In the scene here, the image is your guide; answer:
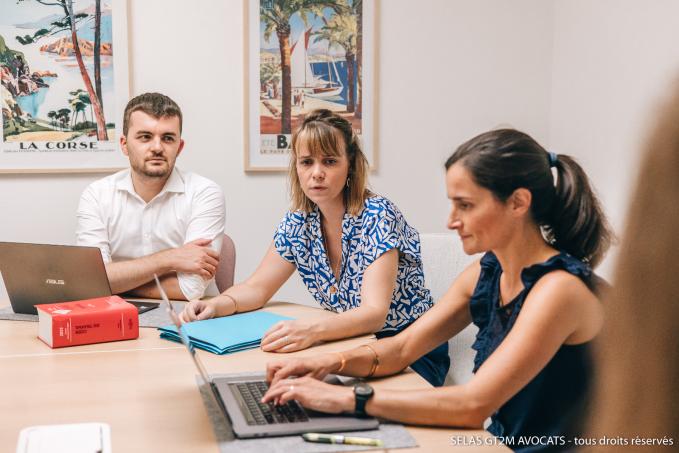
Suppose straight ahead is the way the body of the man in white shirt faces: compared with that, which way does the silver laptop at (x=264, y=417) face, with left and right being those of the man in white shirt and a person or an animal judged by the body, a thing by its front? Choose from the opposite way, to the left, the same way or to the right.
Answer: to the left

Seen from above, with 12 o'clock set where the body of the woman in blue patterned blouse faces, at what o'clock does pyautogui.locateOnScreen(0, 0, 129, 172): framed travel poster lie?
The framed travel poster is roughly at 3 o'clock from the woman in blue patterned blouse.

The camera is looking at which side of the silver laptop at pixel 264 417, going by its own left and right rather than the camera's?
right

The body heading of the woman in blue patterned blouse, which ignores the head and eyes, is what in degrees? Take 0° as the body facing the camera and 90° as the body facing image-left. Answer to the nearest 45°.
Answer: approximately 45°

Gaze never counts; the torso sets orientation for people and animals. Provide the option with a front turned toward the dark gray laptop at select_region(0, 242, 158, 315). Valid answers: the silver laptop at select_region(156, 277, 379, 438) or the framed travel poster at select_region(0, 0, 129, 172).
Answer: the framed travel poster

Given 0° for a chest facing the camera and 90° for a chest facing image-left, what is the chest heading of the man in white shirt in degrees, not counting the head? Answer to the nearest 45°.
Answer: approximately 0°

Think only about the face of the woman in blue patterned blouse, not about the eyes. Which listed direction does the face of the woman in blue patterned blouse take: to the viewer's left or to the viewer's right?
to the viewer's left

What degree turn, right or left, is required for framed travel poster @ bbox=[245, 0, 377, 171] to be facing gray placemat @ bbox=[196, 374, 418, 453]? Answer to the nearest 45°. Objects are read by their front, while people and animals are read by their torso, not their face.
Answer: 0° — it already faces it

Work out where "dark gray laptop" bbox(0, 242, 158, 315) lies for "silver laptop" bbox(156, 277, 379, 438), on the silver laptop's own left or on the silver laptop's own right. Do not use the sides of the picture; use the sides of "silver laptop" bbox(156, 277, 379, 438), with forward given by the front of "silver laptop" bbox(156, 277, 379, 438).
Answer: on the silver laptop's own left

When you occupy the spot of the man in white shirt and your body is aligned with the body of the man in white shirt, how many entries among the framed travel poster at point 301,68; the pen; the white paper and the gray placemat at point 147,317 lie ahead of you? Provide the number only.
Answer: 3

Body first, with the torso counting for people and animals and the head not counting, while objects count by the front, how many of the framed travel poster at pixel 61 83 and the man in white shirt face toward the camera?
2

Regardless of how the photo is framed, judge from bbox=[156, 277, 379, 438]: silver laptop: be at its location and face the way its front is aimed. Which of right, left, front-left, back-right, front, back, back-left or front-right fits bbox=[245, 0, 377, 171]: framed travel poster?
left
